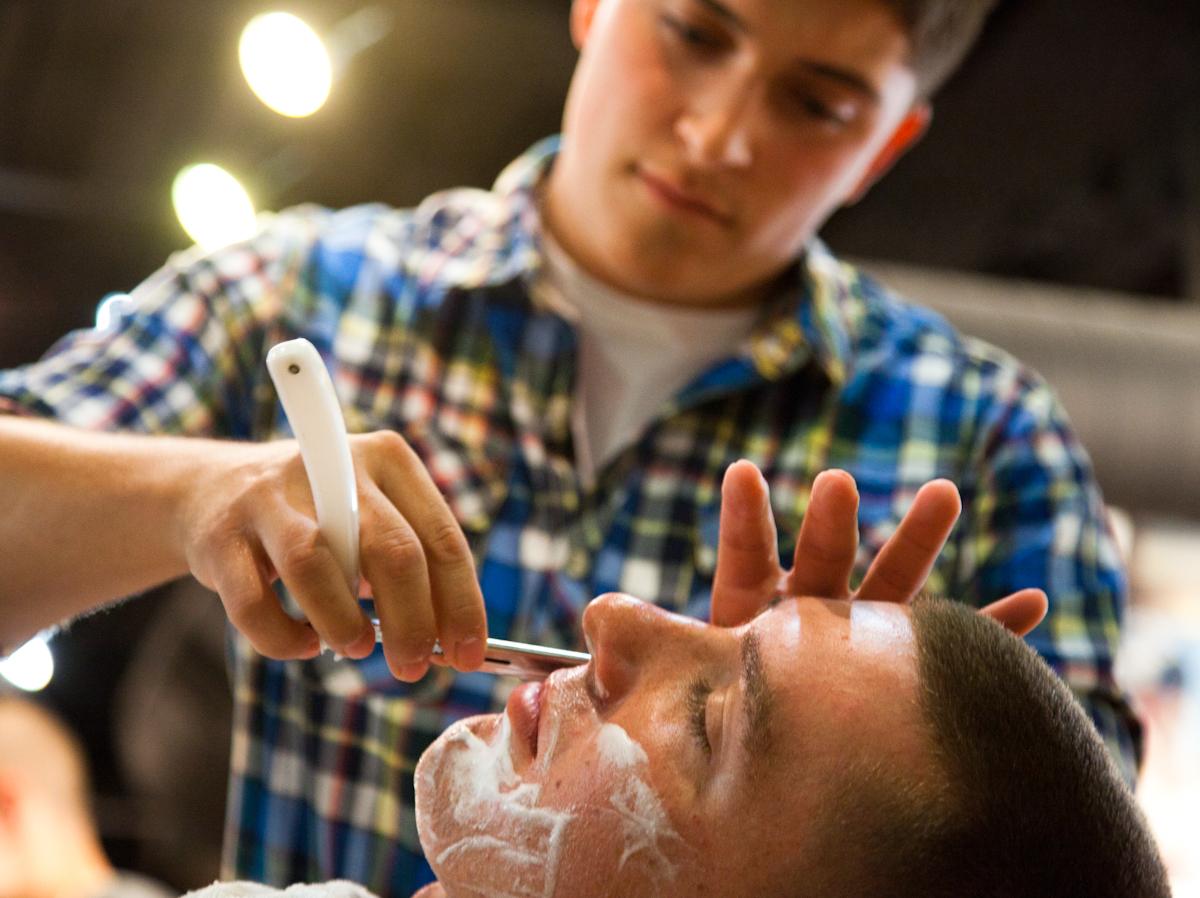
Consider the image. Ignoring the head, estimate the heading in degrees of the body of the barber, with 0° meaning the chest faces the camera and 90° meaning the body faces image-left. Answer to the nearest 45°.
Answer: approximately 0°

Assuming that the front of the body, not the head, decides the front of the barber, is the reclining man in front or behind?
in front
